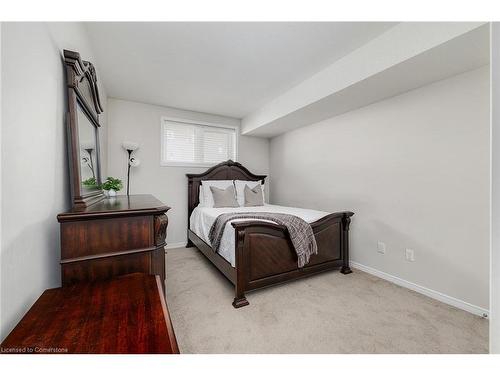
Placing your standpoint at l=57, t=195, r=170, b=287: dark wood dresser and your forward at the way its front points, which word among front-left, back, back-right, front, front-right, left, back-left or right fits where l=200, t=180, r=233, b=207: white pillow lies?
front-left

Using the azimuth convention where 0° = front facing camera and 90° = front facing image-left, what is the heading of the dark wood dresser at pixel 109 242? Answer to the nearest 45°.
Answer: approximately 270°

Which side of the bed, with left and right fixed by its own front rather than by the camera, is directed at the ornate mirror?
right

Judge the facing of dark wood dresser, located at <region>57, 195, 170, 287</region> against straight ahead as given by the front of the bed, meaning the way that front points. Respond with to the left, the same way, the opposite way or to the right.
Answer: to the left

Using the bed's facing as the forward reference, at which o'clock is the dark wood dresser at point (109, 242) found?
The dark wood dresser is roughly at 3 o'clock from the bed.

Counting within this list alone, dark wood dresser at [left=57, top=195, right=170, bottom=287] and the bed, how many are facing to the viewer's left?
0

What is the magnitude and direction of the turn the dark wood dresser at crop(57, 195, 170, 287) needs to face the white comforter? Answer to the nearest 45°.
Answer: approximately 45° to its left

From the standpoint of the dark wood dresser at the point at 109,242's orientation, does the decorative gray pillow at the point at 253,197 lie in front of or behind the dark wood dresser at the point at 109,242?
in front

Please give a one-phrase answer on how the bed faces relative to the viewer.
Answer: facing the viewer and to the right of the viewer

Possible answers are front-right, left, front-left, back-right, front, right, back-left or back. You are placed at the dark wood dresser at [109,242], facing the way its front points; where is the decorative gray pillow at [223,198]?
front-left

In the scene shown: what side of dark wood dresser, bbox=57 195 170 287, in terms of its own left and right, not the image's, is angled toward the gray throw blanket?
front
